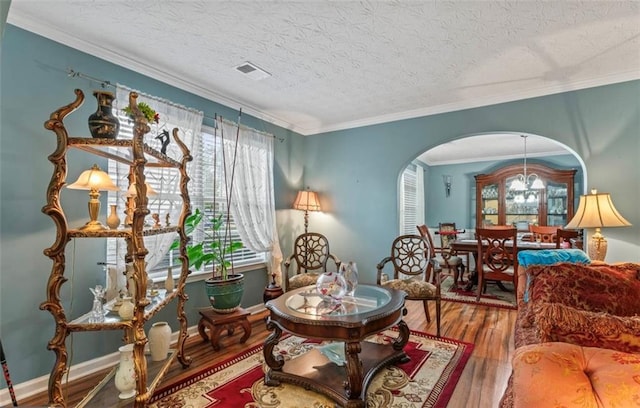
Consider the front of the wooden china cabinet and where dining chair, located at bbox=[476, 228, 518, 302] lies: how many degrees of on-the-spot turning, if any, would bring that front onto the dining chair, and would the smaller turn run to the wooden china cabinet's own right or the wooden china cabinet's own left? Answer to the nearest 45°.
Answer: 0° — it already faces it

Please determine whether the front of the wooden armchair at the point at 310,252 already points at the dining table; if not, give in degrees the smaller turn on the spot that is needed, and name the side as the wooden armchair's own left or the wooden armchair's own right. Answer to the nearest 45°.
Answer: approximately 90° to the wooden armchair's own left

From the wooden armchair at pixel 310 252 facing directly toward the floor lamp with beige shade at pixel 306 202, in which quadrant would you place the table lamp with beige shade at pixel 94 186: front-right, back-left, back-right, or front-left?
back-left

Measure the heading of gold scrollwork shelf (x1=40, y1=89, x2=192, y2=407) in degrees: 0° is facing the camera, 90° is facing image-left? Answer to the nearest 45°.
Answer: approximately 315°

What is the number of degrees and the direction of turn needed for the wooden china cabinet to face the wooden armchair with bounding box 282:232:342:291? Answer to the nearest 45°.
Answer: approximately 45° to its right

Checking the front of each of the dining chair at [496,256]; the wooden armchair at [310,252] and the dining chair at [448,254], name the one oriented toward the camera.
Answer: the wooden armchair at [310,252]

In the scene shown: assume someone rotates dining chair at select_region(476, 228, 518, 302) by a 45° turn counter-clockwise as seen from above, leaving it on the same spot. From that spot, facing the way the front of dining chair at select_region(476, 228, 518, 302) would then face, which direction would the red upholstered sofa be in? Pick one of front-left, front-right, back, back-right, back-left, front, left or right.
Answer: back-left

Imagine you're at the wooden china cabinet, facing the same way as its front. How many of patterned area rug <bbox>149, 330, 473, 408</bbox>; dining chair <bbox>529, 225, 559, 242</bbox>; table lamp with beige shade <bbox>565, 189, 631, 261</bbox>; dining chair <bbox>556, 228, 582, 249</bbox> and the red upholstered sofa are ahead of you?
5

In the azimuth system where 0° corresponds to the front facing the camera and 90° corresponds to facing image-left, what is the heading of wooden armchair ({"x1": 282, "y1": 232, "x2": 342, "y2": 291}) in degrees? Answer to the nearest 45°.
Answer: approximately 0°

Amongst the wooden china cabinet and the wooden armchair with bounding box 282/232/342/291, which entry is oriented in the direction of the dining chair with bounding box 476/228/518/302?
the wooden china cabinet

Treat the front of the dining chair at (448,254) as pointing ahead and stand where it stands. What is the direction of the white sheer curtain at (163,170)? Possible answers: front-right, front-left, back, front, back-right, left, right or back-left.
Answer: back-right

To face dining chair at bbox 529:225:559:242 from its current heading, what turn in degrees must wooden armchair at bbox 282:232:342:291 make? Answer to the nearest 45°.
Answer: approximately 90° to its left

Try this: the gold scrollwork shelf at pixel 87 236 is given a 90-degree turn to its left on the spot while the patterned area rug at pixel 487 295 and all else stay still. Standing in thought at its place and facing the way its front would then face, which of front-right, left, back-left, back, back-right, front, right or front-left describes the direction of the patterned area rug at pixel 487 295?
front-right
